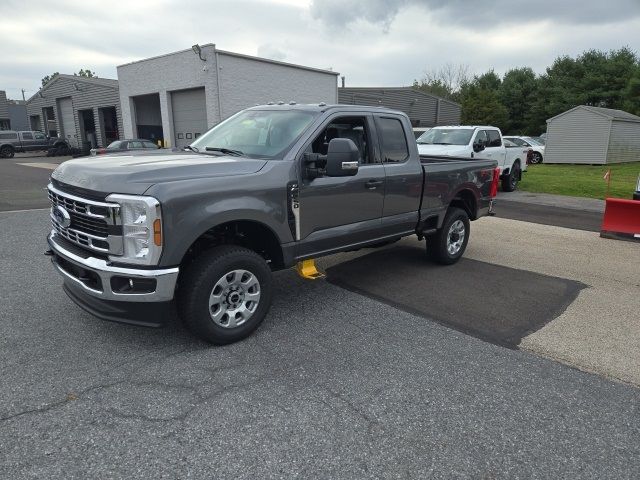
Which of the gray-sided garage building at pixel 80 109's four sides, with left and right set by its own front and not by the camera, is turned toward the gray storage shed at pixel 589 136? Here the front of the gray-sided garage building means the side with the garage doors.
left

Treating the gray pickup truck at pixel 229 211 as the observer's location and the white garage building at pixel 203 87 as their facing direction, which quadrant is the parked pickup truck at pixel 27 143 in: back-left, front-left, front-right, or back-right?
front-left

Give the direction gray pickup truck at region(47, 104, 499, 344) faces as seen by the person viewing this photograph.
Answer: facing the viewer and to the left of the viewer

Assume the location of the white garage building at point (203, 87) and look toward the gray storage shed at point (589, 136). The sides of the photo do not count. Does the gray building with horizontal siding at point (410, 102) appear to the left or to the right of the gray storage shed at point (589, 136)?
left

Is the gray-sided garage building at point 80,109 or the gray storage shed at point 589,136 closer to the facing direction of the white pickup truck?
the gray-sided garage building

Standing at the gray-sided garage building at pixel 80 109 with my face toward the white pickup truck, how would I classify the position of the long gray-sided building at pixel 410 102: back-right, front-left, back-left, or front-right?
front-left

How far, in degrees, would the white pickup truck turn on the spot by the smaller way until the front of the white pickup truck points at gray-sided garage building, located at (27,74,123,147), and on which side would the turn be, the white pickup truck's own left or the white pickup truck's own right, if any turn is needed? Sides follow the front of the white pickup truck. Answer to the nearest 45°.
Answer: approximately 90° to the white pickup truck's own right

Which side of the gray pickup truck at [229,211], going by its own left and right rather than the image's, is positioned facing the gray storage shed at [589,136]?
back

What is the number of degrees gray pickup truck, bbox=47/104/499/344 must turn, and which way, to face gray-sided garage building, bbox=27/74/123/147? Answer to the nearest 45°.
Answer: approximately 135° to its right
